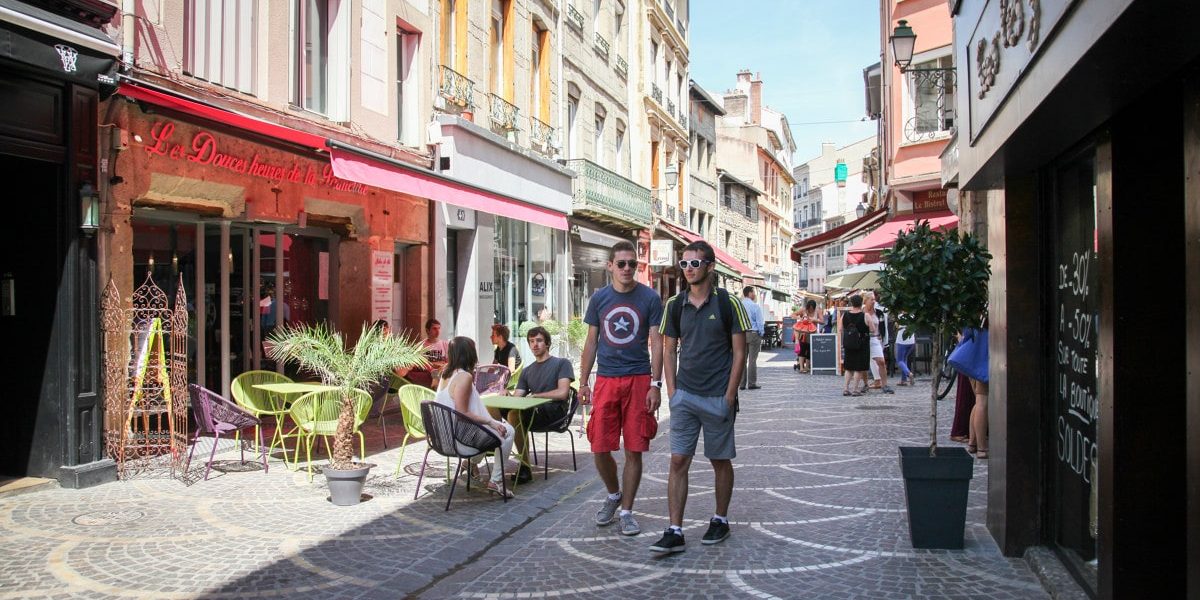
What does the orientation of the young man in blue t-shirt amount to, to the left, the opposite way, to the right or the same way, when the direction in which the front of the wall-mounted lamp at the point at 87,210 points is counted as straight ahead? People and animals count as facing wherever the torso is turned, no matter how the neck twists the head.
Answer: to the right

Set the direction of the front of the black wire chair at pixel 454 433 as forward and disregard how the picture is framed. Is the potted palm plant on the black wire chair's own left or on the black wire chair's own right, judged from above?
on the black wire chair's own left

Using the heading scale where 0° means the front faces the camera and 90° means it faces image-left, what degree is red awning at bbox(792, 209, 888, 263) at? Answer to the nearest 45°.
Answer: approximately 45°

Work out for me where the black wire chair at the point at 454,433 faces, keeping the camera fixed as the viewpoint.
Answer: facing away from the viewer and to the right of the viewer

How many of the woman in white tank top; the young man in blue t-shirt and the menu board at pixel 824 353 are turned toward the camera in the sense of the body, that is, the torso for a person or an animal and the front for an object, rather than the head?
2

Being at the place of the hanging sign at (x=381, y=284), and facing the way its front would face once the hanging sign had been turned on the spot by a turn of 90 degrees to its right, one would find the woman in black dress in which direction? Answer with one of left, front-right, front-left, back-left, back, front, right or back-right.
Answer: back-left

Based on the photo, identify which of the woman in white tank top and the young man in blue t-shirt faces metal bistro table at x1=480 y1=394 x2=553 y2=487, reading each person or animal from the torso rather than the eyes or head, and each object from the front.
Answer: the woman in white tank top

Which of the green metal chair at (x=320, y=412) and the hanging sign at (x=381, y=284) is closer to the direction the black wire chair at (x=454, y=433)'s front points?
the hanging sign

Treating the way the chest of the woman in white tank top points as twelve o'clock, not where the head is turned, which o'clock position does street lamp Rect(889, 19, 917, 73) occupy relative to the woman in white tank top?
The street lamp is roughly at 12 o'clock from the woman in white tank top.

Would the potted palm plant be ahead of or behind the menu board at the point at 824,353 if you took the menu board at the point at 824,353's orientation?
ahead

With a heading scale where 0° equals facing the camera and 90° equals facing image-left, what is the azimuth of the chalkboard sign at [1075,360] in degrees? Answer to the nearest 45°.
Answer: approximately 45°
